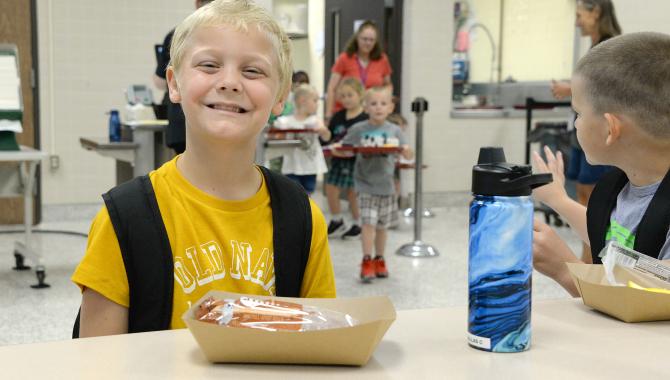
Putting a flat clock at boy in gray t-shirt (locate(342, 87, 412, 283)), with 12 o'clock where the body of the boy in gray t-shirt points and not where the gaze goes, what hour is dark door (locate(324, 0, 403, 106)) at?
The dark door is roughly at 6 o'clock from the boy in gray t-shirt.

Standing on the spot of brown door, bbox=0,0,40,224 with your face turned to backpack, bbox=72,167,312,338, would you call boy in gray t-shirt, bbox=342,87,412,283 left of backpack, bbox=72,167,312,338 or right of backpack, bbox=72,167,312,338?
left

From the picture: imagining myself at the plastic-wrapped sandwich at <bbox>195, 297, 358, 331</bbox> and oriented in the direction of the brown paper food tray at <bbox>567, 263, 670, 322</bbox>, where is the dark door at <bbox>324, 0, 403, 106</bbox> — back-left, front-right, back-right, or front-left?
front-left

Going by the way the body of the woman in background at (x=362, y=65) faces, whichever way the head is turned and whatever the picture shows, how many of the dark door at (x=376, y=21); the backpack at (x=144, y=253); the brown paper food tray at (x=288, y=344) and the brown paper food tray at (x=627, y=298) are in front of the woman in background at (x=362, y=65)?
3

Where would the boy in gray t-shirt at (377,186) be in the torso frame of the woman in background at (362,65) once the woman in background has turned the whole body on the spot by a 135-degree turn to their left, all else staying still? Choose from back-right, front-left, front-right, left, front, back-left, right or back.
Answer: back-right

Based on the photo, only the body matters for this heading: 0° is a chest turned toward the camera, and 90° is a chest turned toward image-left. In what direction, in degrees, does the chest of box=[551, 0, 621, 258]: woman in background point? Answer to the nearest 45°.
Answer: approximately 90°

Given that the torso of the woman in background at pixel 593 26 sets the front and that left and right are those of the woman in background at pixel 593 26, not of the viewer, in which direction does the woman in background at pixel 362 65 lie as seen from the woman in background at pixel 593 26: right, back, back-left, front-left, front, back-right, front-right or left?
front-right

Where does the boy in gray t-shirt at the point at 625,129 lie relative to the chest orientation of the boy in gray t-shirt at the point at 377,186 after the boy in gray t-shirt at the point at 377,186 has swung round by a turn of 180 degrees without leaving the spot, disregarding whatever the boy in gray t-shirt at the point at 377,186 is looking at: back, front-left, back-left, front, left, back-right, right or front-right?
back

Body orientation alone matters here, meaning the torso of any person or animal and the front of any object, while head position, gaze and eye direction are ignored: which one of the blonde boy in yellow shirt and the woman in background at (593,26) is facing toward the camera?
the blonde boy in yellow shirt

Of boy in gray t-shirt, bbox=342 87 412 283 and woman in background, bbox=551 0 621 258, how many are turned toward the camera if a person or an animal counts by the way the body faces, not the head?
1

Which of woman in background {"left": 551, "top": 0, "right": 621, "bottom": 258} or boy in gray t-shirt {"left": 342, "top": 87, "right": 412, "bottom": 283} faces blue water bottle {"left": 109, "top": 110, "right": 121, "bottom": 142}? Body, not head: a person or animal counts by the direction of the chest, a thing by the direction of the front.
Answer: the woman in background

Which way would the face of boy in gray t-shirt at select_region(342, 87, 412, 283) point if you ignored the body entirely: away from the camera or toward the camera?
toward the camera

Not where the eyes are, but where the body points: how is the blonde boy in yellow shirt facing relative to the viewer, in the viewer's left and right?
facing the viewer

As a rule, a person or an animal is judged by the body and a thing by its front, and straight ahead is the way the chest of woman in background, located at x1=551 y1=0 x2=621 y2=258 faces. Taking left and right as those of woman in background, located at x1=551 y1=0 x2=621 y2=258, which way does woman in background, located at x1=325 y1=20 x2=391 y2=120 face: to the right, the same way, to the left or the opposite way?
to the left

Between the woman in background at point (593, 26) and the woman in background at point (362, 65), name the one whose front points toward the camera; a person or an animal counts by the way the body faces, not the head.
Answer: the woman in background at point (362, 65)

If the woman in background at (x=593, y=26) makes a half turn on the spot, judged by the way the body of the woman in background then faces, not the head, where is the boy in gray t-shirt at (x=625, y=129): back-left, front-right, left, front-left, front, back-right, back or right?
right
